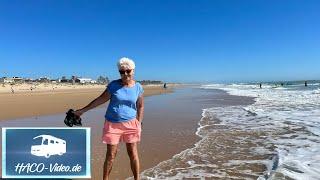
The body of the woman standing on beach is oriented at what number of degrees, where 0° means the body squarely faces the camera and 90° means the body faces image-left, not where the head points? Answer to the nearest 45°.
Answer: approximately 0°
